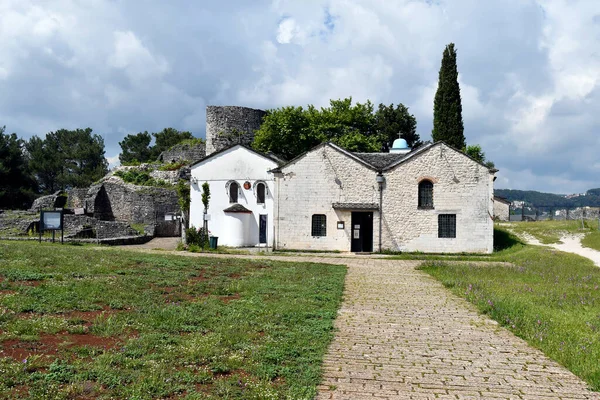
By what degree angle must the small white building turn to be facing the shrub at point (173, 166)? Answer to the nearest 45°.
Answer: approximately 180°

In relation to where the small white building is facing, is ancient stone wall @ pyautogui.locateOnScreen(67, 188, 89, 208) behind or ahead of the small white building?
behind

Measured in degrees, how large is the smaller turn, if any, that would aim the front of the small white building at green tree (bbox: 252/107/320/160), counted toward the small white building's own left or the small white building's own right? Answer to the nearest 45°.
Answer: approximately 180°

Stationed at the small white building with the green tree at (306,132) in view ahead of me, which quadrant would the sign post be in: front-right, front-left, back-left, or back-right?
back-left

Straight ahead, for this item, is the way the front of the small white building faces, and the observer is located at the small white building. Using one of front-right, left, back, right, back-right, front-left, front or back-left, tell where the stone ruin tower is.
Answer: back

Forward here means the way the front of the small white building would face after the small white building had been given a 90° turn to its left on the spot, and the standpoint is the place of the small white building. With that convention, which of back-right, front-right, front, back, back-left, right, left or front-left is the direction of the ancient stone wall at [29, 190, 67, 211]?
back-left

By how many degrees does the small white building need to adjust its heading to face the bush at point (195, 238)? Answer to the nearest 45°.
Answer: approximately 45° to its right

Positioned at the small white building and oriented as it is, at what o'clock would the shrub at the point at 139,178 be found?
The shrub is roughly at 5 o'clock from the small white building.

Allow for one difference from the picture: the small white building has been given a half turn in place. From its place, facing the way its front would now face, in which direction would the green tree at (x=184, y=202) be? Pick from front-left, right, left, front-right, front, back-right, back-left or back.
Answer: left

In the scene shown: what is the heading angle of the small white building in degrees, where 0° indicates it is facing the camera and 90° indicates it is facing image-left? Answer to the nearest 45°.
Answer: approximately 0°

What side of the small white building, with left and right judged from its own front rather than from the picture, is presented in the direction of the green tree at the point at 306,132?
back

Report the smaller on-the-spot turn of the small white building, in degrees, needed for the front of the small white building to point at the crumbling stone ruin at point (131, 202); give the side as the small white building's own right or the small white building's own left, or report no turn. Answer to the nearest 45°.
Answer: approximately 135° to the small white building's own right

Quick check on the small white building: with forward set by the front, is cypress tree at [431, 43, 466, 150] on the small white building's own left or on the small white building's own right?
on the small white building's own left

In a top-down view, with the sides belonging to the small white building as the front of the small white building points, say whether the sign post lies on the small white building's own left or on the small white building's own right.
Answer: on the small white building's own right
